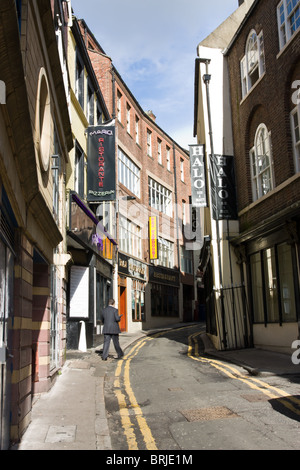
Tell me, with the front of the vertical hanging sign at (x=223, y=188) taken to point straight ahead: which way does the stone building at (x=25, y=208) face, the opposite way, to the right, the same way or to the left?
to the left

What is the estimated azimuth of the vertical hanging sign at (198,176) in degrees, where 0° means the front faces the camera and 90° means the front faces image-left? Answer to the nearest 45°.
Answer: approximately 0°

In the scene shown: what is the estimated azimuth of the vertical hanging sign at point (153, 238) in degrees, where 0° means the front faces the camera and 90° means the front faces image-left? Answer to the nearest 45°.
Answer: approximately 0°

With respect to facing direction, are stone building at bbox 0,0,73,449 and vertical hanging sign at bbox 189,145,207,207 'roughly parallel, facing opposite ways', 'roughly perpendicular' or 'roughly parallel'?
roughly perpendicular

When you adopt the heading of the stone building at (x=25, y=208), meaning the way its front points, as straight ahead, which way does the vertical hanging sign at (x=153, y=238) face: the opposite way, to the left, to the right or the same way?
to the right

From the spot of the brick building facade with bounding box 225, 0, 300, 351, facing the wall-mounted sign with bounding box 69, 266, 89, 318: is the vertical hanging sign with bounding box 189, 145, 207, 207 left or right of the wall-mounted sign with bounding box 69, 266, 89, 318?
right

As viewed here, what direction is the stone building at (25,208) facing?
to the viewer's right

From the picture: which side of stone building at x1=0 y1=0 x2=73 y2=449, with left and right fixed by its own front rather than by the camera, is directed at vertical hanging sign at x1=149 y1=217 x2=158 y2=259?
left

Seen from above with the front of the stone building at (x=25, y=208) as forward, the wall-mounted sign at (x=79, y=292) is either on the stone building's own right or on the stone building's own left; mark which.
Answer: on the stone building's own left

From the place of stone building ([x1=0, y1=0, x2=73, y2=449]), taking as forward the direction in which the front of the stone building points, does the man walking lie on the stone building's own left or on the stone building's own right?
on the stone building's own left
